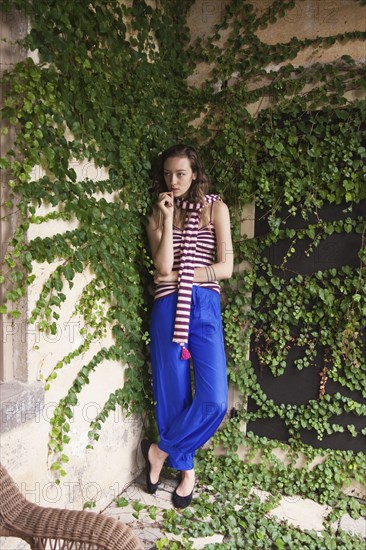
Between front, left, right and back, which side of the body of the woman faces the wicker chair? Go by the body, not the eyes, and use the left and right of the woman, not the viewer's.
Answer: front

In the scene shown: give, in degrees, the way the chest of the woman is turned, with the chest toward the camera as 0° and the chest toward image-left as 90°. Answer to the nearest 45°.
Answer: approximately 0°
